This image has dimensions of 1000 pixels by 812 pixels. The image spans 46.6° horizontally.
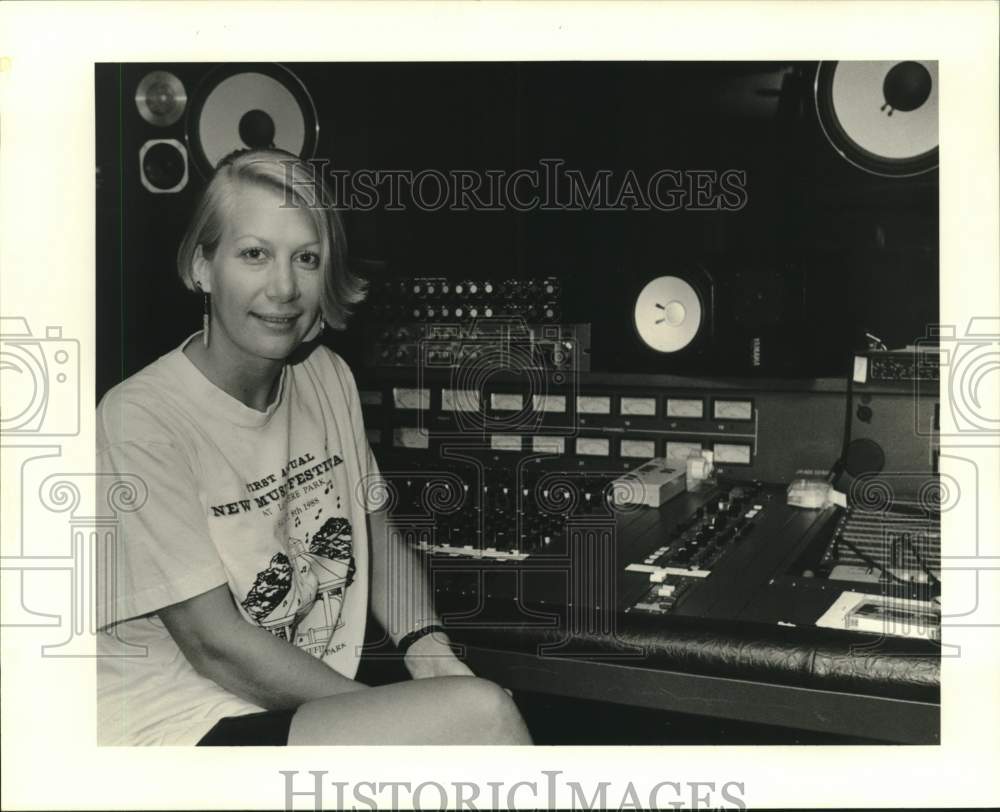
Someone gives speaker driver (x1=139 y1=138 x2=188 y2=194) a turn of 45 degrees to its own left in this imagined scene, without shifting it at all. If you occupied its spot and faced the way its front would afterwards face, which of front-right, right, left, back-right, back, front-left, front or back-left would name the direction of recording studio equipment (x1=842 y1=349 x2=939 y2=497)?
front-left

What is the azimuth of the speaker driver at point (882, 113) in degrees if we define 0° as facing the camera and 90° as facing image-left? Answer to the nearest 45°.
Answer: approximately 0°

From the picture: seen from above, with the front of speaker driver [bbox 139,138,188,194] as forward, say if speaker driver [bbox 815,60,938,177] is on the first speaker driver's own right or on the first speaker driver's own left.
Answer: on the first speaker driver's own left

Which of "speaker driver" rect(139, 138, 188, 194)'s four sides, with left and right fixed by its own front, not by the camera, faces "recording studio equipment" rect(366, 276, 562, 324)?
left

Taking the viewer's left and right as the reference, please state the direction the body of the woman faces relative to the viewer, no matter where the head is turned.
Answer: facing the viewer and to the right of the viewer

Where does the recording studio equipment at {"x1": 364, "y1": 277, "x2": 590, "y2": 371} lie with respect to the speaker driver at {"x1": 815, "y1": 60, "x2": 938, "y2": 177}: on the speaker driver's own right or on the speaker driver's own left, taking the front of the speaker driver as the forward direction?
on the speaker driver's own right
